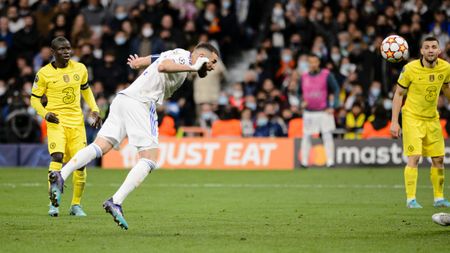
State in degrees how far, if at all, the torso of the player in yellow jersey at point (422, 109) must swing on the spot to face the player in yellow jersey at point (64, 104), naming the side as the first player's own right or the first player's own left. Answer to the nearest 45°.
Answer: approximately 45° to the first player's own right

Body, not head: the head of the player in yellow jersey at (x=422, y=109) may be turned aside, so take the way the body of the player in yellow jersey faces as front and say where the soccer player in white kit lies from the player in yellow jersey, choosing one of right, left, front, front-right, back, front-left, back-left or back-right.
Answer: front-right

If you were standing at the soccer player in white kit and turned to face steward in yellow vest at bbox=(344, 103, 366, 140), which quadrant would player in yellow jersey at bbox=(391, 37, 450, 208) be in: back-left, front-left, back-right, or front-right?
front-right

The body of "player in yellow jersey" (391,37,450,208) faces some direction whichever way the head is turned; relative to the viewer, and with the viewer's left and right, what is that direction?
facing the viewer

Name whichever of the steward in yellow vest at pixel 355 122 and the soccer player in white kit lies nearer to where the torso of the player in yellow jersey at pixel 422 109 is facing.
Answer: the soccer player in white kit

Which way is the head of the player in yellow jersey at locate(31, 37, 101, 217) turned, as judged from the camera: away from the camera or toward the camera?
toward the camera

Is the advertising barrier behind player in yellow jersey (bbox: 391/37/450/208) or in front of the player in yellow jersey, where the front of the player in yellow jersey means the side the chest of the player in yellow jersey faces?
behind

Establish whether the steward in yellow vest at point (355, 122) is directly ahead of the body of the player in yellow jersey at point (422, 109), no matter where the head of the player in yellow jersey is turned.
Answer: no
